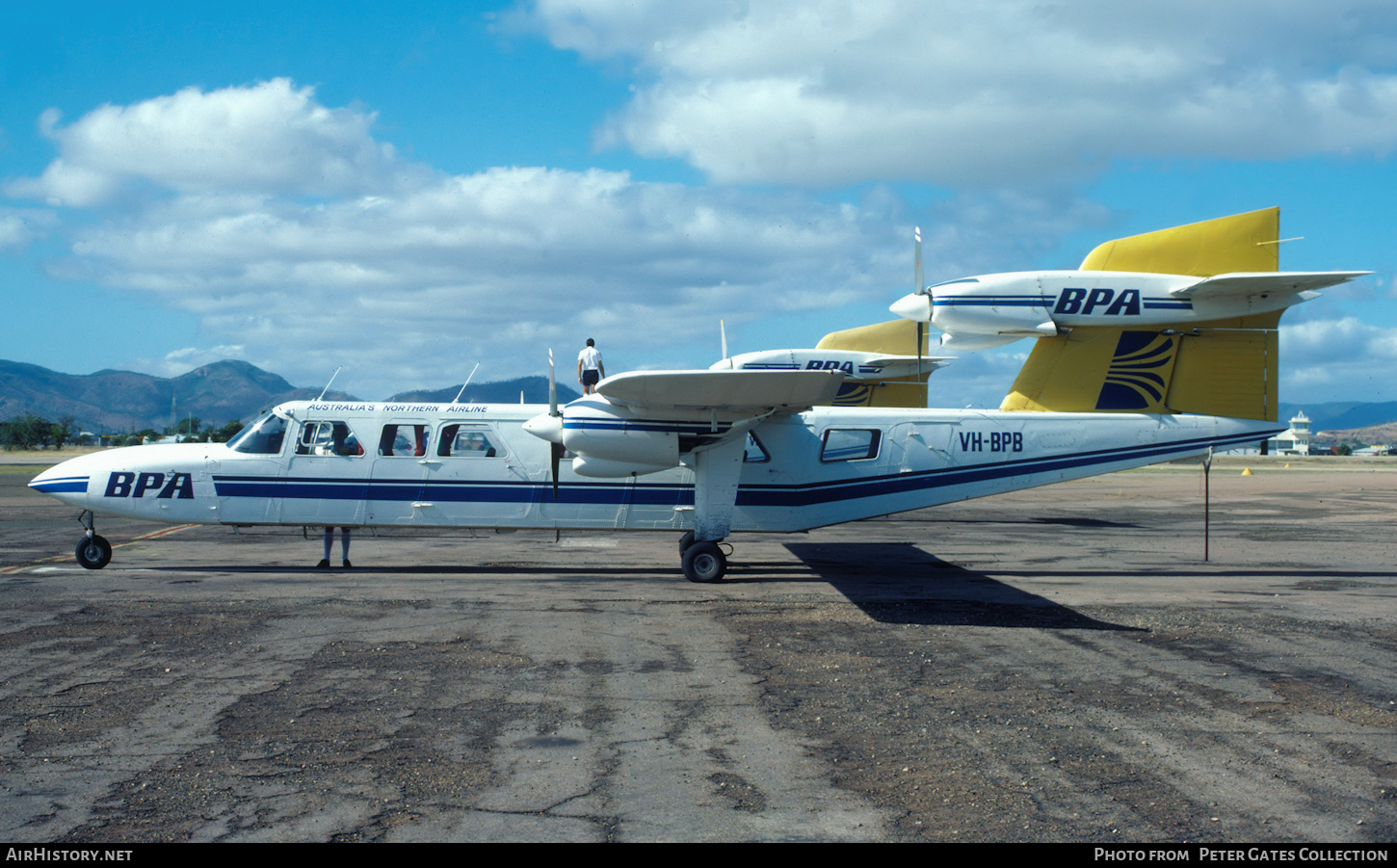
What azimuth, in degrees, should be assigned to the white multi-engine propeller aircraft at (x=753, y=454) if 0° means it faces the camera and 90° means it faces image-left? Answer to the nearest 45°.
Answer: approximately 90°
